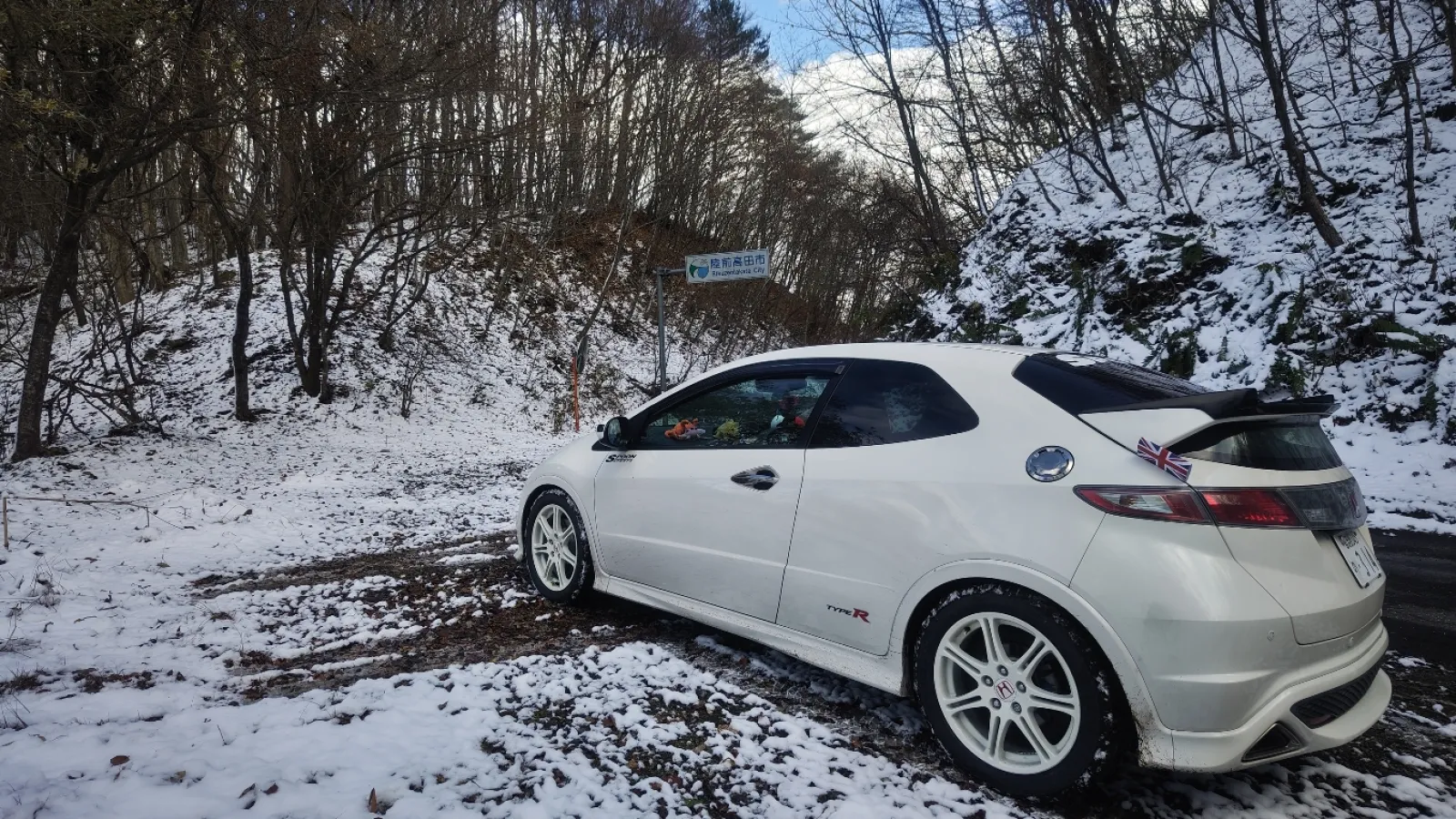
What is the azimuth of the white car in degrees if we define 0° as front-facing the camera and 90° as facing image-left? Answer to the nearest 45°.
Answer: approximately 135°

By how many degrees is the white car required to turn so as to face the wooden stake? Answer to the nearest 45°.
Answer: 0° — it already faces it

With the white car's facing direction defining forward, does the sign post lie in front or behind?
in front
